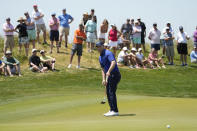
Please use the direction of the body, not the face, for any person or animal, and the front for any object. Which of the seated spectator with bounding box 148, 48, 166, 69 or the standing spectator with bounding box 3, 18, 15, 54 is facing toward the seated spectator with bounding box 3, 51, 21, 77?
the standing spectator

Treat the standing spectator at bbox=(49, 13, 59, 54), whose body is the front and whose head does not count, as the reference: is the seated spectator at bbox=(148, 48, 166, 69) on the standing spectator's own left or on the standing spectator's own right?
on the standing spectator's own left

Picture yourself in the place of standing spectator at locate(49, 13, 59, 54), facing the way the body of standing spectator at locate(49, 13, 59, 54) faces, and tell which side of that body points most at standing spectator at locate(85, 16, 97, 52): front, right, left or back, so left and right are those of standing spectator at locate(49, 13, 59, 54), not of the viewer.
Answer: left

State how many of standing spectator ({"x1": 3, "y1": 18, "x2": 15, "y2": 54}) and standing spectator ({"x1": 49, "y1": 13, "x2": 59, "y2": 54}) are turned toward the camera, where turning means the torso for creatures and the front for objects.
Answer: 2

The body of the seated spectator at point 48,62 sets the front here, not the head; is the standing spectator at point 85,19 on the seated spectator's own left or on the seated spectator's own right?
on the seated spectator's own left

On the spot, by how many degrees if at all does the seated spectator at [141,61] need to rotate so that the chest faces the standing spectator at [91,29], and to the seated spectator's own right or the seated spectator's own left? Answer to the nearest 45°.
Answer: approximately 135° to the seated spectator's own right

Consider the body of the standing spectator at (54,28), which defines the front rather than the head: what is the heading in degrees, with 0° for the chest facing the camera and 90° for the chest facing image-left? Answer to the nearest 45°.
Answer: approximately 0°

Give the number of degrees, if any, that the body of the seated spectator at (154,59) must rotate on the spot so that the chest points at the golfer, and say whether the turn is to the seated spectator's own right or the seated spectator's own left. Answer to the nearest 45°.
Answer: approximately 45° to the seated spectator's own right

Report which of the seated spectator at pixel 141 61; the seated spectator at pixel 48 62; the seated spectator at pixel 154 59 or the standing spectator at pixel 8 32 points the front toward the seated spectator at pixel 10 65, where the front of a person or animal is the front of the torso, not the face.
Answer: the standing spectator

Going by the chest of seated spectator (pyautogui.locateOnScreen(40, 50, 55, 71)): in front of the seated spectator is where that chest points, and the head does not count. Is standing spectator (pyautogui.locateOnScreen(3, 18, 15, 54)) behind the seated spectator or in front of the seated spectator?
behind
